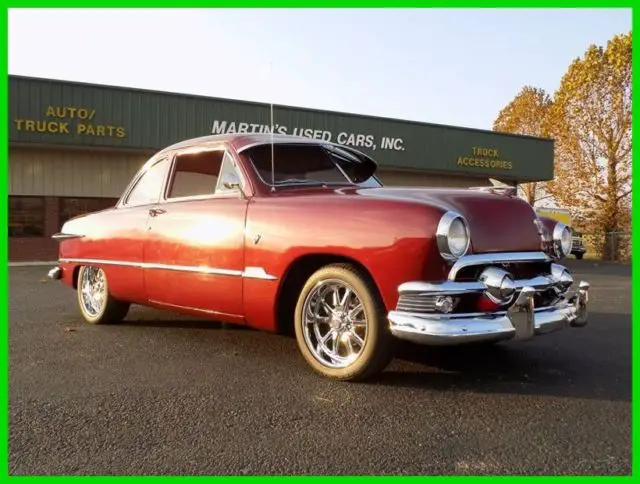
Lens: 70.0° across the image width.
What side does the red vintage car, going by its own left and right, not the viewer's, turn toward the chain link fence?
left

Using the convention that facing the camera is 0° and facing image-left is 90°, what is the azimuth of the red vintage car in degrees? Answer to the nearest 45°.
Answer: approximately 315°

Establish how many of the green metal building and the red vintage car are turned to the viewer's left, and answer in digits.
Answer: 0

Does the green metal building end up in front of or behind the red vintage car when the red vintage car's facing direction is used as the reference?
behind

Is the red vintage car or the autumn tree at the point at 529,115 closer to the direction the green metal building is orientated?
the red vintage car

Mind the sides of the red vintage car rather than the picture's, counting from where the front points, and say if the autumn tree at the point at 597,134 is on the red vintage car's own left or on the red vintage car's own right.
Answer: on the red vintage car's own left

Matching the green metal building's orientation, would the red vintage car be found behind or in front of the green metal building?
in front

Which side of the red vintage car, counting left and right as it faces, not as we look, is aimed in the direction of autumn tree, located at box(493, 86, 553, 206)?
left

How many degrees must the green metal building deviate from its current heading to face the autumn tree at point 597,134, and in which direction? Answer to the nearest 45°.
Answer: approximately 45° to its left
